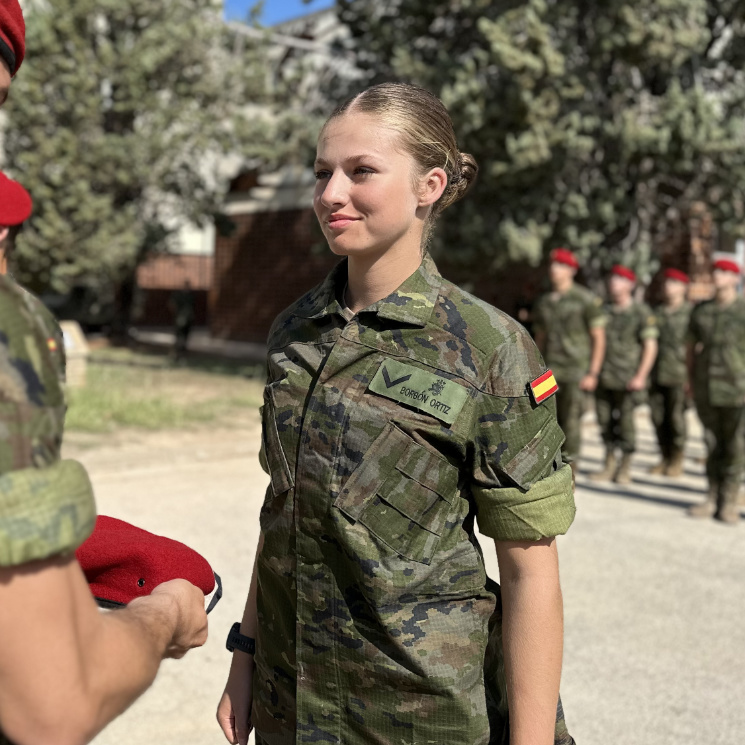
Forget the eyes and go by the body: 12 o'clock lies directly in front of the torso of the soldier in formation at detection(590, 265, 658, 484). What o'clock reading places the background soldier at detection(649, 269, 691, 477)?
The background soldier is roughly at 6 o'clock from the soldier in formation.

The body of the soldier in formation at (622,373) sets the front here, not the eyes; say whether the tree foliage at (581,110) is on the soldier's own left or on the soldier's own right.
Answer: on the soldier's own right

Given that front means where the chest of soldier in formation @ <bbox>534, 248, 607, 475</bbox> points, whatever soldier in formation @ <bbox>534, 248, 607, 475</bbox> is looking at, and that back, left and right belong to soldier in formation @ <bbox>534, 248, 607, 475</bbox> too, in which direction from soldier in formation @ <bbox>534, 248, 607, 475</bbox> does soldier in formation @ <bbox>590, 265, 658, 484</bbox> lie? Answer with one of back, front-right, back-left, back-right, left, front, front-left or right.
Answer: left

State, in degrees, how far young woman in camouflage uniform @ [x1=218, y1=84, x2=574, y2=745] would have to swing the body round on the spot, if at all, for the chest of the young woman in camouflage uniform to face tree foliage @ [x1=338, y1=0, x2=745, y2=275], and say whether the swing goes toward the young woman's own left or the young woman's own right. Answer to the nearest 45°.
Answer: approximately 135° to the young woman's own right

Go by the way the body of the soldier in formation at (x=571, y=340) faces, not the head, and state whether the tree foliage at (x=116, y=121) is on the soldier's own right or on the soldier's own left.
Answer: on the soldier's own right

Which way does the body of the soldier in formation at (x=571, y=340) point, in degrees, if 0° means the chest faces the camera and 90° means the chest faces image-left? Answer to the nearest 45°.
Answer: approximately 45°
